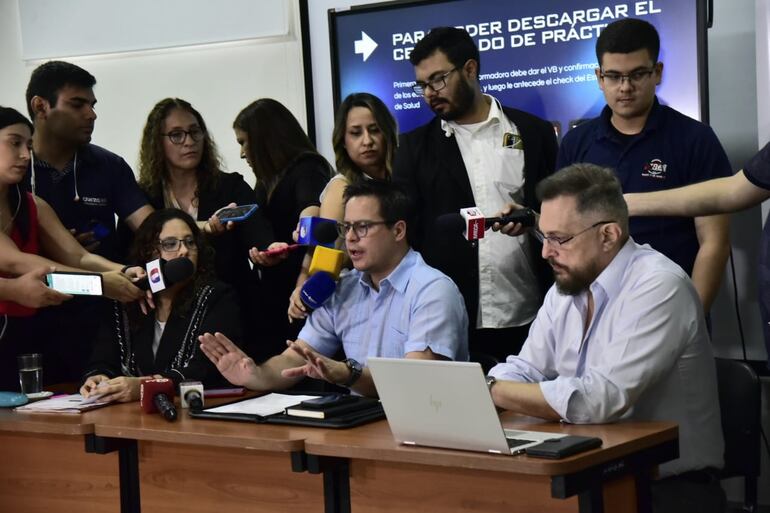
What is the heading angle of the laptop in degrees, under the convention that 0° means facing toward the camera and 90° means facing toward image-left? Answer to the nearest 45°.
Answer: approximately 225°

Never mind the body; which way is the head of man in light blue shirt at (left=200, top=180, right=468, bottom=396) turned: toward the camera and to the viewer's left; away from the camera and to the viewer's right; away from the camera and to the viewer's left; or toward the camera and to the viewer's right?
toward the camera and to the viewer's left

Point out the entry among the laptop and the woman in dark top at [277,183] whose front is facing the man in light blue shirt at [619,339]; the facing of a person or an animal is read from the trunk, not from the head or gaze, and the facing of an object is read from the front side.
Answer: the laptop

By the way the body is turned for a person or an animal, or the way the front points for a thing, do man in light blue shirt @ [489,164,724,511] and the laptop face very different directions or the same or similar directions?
very different directions

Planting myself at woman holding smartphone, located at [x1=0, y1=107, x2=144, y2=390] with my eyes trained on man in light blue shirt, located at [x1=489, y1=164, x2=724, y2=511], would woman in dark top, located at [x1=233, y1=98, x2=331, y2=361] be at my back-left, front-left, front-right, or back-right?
front-left

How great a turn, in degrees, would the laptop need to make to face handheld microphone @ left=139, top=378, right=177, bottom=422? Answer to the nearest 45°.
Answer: approximately 90° to its left

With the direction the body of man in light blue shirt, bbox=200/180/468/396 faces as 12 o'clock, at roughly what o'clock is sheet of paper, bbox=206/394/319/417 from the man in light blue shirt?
The sheet of paper is roughly at 12 o'clock from the man in light blue shirt.

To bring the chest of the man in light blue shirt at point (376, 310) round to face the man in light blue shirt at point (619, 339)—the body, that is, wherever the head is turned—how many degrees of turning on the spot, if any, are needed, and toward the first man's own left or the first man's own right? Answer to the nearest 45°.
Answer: approximately 90° to the first man's own left

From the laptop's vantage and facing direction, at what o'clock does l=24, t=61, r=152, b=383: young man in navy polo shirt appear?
The young man in navy polo shirt is roughly at 9 o'clock from the laptop.
